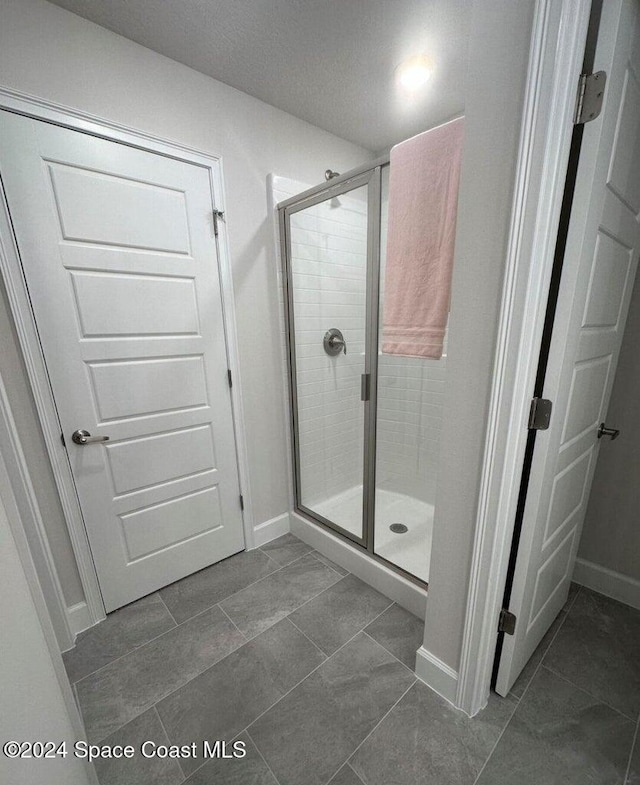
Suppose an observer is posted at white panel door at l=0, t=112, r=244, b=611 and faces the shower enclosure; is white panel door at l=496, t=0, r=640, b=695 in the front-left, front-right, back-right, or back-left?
front-right

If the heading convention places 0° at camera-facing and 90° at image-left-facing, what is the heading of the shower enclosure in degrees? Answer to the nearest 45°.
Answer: approximately 45°

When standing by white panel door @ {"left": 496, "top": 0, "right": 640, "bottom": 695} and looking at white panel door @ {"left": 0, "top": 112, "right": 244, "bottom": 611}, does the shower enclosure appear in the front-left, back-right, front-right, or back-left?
front-right

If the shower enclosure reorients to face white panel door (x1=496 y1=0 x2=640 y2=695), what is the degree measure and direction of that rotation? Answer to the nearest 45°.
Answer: approximately 90° to its left
